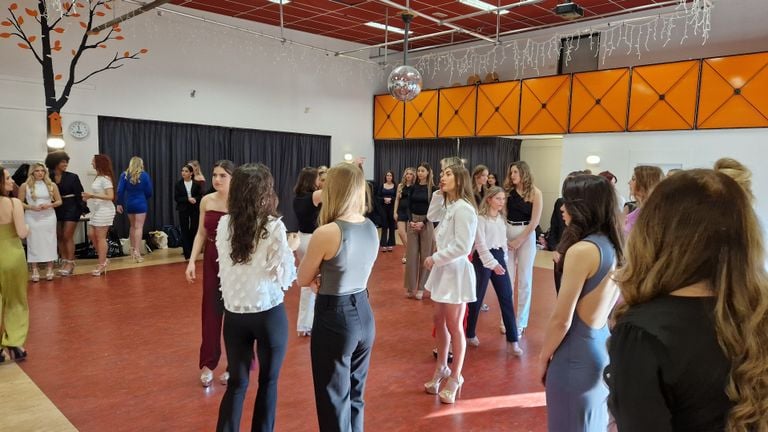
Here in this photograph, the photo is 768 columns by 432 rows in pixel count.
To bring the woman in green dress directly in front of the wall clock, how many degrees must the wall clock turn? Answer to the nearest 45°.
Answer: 0° — it already faces them

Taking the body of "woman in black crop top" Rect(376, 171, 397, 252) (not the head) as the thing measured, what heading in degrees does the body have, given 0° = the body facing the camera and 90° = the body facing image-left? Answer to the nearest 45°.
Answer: approximately 0°

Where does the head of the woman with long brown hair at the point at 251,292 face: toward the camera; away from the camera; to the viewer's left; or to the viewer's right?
away from the camera

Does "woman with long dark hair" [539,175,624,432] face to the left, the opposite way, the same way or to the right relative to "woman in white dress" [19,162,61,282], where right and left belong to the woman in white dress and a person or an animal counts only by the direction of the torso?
the opposite way

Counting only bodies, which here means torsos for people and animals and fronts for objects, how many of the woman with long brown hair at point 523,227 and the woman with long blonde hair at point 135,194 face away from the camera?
1

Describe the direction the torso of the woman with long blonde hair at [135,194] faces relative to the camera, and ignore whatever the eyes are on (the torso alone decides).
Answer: away from the camera

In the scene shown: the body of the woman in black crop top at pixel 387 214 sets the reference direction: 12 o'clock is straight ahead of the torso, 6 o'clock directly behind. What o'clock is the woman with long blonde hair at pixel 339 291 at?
The woman with long blonde hair is roughly at 12 o'clock from the woman in black crop top.

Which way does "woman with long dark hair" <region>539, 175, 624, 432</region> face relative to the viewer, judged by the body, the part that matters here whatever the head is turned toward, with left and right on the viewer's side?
facing away from the viewer and to the left of the viewer

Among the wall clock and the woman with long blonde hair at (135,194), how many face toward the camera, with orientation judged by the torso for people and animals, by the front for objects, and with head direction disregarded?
1

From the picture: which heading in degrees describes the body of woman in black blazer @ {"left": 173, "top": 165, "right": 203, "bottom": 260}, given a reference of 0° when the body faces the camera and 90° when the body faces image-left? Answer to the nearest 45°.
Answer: approximately 0°

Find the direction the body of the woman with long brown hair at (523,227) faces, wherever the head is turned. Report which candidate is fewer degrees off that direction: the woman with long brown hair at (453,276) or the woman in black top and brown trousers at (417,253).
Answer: the woman with long brown hair
